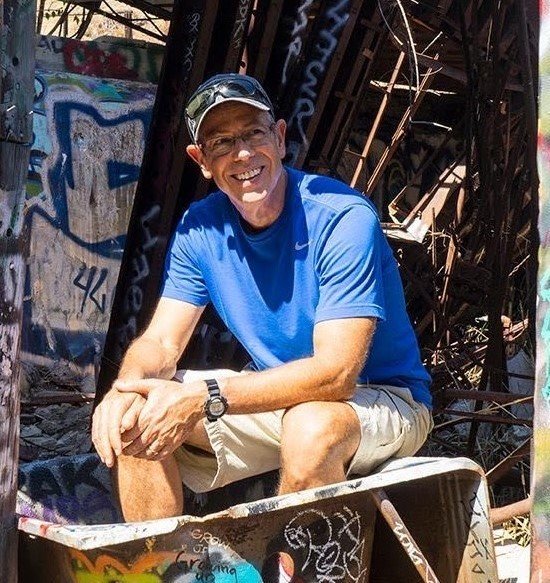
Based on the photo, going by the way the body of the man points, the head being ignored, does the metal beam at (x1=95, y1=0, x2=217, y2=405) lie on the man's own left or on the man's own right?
on the man's own right

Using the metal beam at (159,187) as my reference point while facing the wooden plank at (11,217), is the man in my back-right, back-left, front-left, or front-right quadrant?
front-left

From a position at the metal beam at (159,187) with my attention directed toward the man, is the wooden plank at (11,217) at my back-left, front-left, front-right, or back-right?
front-right

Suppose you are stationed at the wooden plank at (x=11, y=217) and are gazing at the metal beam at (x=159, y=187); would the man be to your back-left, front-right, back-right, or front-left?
front-right

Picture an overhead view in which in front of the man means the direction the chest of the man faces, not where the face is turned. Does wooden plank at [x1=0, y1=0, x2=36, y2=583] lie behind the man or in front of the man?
in front
